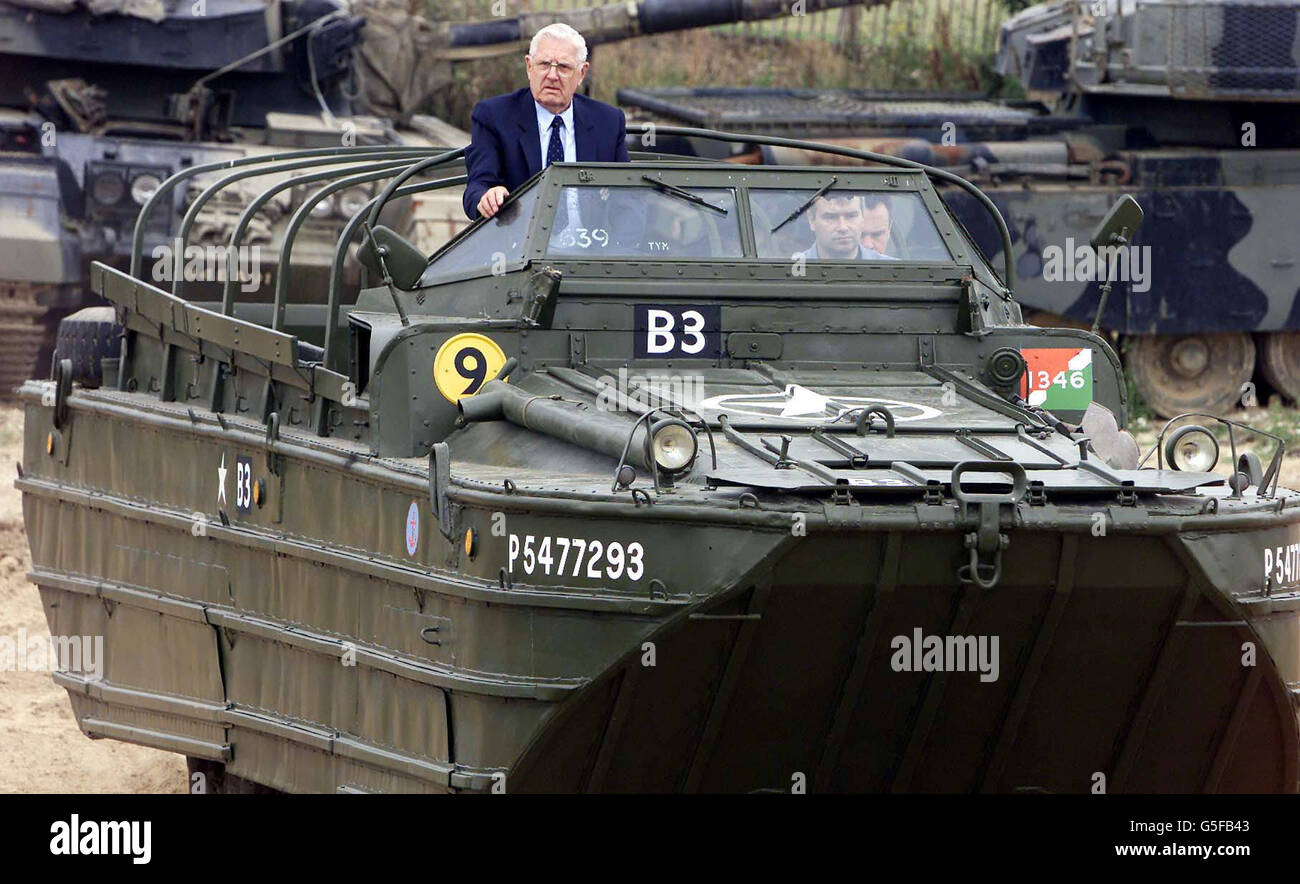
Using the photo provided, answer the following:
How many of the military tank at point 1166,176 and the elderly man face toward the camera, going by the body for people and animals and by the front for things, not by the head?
1

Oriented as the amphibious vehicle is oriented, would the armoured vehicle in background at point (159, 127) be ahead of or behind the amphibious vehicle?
behind

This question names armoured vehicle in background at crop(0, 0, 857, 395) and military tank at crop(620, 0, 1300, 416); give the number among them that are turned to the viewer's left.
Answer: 1

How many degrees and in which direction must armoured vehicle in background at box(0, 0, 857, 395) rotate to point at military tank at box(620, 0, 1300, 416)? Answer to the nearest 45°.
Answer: approximately 45° to its left

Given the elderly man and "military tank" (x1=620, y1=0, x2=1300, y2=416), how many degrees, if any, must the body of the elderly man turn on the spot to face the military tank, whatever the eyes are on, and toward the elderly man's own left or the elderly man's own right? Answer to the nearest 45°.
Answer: approximately 135° to the elderly man's own left

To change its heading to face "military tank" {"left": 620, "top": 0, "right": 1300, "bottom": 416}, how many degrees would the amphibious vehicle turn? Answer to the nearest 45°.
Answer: approximately 135° to its left

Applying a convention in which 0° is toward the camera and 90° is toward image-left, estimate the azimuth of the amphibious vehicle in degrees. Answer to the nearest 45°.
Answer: approximately 315°
